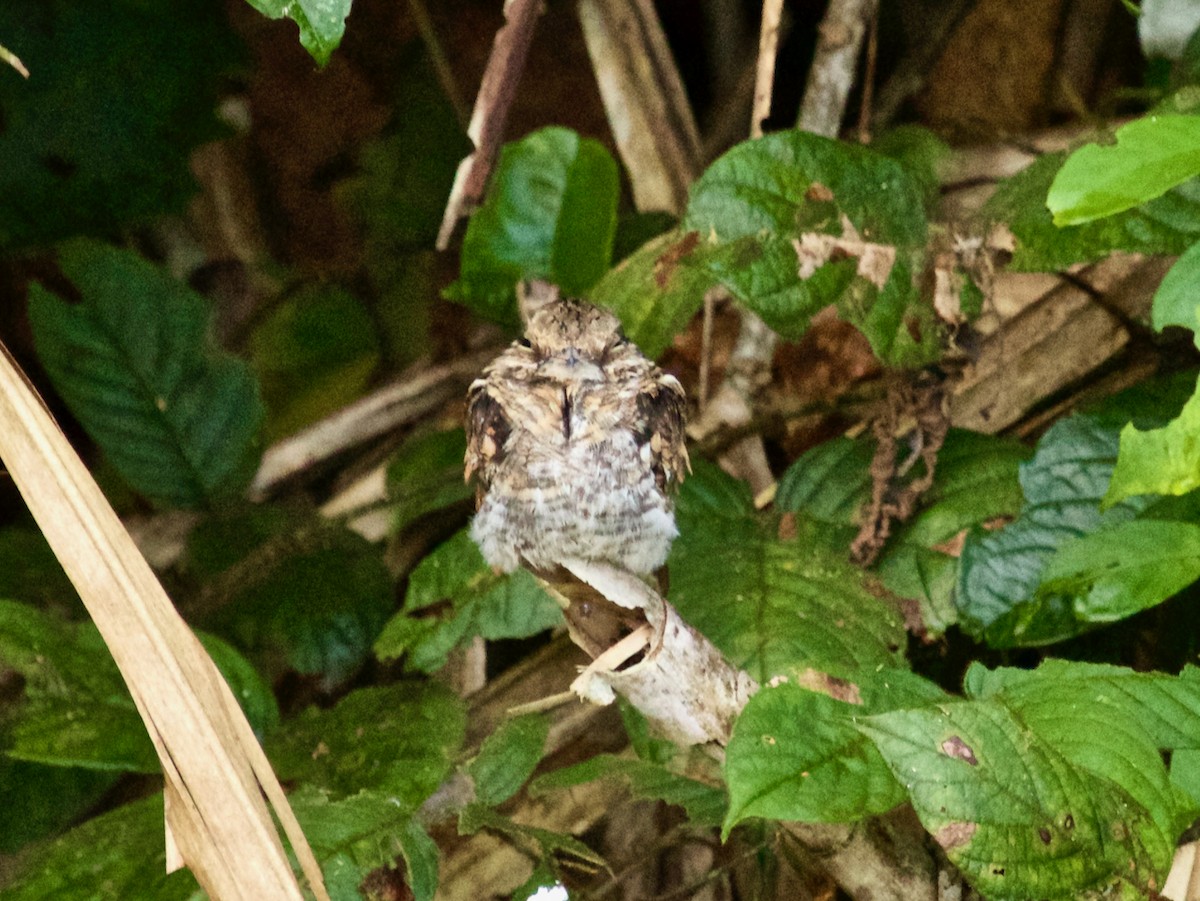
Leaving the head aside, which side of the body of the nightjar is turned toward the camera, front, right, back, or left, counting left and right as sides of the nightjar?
front

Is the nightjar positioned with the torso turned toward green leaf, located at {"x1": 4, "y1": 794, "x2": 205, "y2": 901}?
no

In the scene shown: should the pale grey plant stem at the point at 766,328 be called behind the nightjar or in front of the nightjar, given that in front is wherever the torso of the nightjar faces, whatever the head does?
behind

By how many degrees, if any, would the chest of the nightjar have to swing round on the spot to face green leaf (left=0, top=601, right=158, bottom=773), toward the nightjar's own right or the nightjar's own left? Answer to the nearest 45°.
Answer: approximately 90° to the nightjar's own right

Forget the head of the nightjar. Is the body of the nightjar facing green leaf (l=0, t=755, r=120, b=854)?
no

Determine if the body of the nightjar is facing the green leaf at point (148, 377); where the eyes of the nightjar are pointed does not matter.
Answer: no

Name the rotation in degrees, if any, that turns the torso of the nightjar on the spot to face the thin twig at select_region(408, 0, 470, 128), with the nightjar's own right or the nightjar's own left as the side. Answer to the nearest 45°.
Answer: approximately 180°

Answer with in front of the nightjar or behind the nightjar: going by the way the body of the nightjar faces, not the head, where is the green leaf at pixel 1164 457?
in front
